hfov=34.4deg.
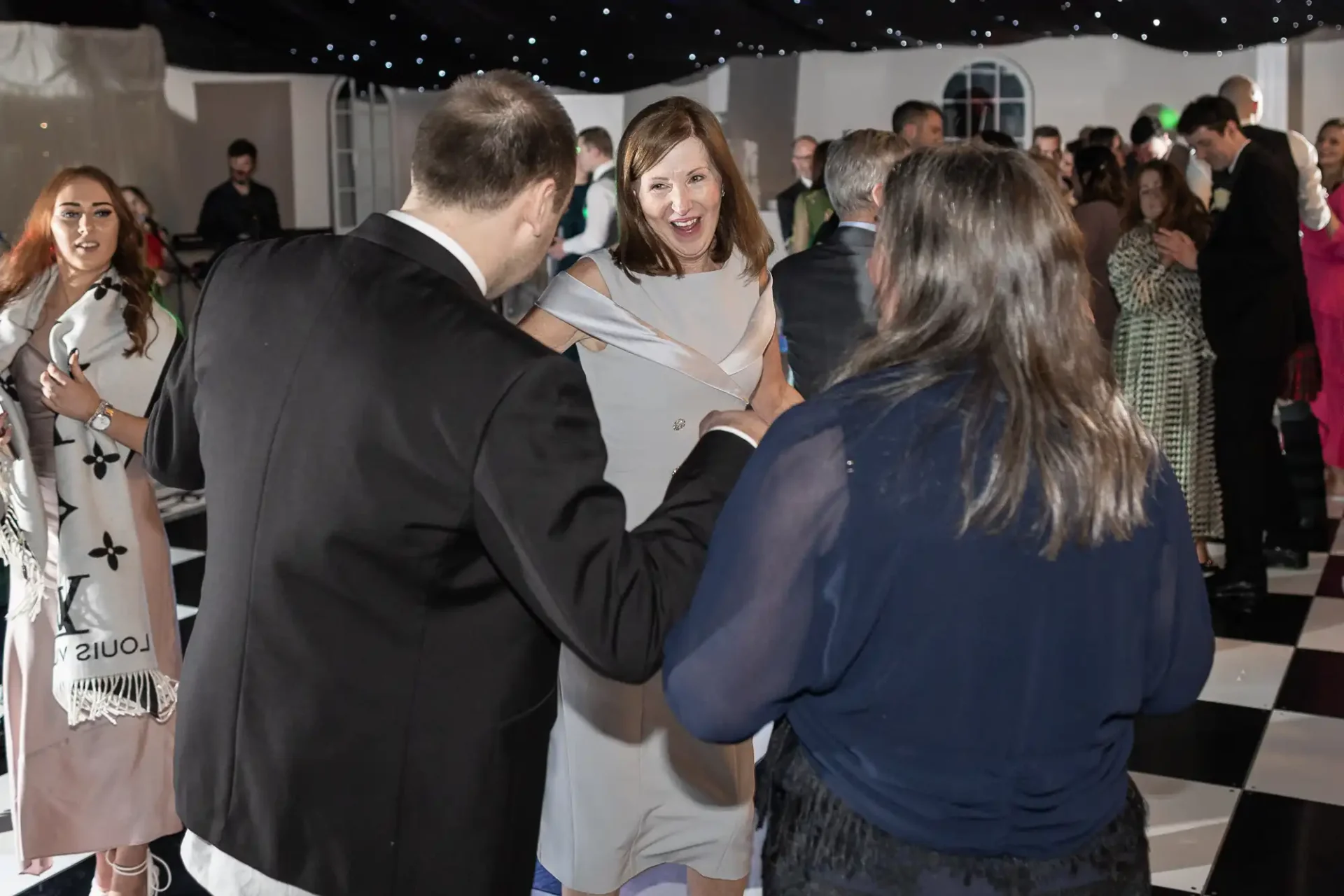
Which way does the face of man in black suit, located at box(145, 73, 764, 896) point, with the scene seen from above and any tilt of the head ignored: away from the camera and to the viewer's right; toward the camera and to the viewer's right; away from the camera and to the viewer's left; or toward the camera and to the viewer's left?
away from the camera and to the viewer's right

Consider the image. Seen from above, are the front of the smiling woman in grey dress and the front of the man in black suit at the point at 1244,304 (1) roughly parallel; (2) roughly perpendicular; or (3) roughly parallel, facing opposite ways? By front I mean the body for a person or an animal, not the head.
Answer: roughly perpendicular

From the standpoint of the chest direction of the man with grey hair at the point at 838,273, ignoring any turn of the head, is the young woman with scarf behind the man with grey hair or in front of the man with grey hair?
behind

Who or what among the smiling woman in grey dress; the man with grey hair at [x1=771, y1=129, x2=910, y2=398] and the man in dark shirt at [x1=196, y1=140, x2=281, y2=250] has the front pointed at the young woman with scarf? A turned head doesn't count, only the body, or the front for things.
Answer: the man in dark shirt

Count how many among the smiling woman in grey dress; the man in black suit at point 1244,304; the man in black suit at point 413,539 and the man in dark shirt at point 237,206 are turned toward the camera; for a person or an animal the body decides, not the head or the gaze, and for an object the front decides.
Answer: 2

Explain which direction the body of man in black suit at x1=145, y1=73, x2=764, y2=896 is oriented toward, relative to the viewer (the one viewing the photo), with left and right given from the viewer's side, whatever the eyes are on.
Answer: facing away from the viewer and to the right of the viewer

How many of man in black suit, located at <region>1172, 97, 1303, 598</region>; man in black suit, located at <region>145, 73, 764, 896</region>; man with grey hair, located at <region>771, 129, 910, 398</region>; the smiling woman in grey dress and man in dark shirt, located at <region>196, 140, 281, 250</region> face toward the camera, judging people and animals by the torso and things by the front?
2

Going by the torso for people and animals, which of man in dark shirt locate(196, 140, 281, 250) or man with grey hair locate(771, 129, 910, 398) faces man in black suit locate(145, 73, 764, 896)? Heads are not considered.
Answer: the man in dark shirt

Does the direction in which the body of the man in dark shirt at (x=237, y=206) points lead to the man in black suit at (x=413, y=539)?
yes
